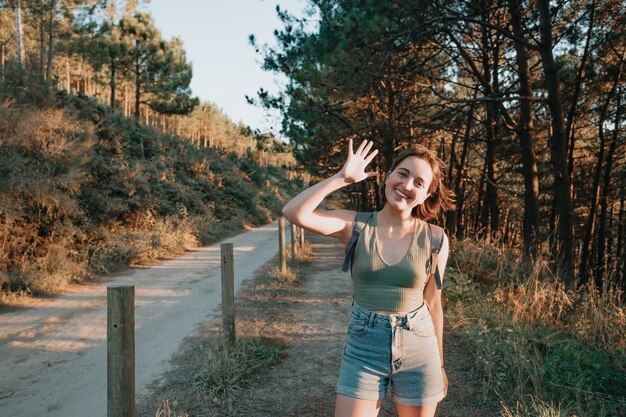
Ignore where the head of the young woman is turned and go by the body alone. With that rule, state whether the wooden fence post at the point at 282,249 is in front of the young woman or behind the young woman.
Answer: behind

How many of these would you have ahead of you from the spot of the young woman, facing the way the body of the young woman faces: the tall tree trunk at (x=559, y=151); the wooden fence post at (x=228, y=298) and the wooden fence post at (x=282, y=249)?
0

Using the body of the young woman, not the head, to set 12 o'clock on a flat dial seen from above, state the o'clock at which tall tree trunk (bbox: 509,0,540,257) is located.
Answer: The tall tree trunk is roughly at 7 o'clock from the young woman.

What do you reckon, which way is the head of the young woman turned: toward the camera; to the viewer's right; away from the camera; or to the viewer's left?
toward the camera

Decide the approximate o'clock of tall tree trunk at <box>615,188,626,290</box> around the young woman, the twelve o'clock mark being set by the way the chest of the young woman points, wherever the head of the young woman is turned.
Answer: The tall tree trunk is roughly at 7 o'clock from the young woman.

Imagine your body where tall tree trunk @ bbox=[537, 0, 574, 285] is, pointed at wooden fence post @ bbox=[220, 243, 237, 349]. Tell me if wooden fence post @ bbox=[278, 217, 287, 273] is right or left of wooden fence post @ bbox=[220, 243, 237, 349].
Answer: right

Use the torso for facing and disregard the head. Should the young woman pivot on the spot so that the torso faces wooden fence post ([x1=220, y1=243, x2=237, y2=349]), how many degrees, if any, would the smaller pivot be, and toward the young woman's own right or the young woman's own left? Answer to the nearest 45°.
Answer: approximately 135° to the young woman's own right

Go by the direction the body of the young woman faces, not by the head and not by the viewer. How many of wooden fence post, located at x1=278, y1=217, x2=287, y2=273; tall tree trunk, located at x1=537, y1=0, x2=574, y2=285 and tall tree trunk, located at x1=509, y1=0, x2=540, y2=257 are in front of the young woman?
0

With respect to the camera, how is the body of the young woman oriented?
toward the camera

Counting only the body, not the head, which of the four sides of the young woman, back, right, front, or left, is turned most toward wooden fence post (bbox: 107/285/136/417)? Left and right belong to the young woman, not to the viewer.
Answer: right

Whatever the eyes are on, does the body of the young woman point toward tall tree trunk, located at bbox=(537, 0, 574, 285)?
no

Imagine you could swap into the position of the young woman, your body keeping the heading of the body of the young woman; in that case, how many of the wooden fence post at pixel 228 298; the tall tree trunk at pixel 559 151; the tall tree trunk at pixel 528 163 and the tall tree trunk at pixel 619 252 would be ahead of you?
0
